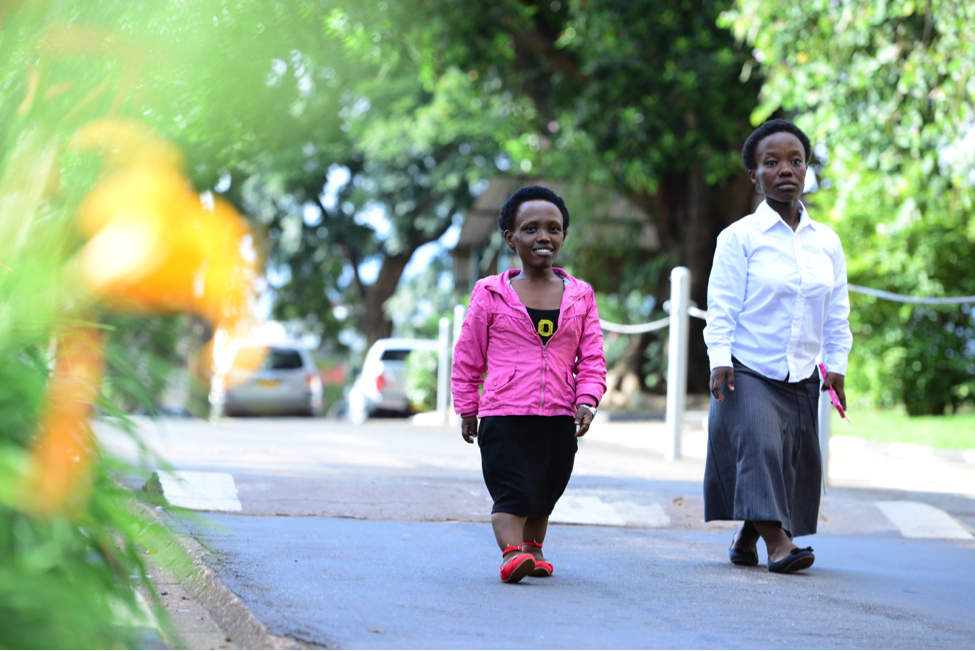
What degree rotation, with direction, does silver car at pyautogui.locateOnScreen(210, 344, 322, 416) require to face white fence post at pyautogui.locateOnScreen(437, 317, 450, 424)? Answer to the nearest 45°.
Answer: approximately 180°

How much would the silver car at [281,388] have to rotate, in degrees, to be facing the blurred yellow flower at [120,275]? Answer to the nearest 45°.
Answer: approximately 180°

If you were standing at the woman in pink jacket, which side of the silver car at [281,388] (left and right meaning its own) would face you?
back

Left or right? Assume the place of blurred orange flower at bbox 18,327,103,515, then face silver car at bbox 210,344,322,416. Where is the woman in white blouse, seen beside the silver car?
right

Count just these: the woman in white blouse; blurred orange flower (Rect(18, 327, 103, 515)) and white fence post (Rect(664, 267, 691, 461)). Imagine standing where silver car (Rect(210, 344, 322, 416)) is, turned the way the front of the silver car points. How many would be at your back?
3

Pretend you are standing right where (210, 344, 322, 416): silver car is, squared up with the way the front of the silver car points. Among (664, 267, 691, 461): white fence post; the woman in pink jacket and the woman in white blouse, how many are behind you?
3

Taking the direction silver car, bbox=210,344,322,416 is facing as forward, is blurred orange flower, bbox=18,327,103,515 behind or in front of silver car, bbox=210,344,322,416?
behind

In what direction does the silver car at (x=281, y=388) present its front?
away from the camera

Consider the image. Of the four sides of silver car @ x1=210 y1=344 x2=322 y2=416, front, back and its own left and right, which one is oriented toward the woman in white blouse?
back

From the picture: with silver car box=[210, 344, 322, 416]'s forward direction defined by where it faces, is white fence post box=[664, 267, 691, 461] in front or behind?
behind
